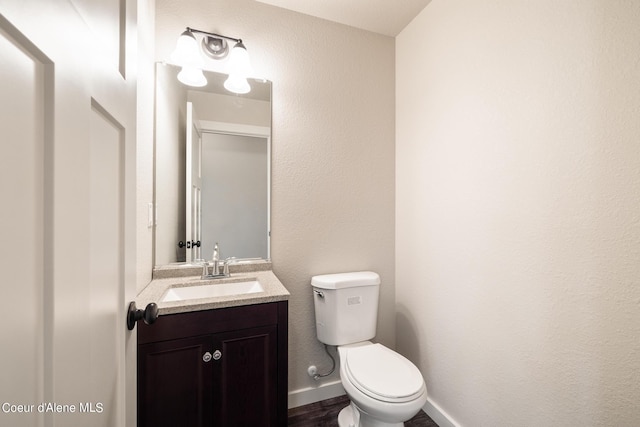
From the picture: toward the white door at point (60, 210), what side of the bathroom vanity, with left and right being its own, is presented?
front

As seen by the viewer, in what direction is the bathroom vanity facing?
toward the camera

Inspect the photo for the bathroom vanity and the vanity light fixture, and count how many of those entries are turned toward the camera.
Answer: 2

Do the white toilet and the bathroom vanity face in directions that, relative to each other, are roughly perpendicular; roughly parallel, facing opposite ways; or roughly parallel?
roughly parallel

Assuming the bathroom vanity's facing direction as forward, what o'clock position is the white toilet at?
The white toilet is roughly at 9 o'clock from the bathroom vanity.

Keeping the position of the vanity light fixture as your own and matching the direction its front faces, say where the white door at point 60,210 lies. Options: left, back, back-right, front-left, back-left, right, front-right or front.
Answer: front

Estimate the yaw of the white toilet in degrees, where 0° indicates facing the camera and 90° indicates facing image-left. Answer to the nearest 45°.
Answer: approximately 315°

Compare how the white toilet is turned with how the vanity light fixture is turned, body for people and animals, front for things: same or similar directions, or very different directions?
same or similar directions

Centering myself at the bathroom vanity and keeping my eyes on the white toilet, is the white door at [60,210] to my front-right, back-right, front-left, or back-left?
back-right

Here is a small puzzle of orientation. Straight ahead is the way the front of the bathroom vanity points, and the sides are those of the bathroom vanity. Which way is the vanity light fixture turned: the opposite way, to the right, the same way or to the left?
the same way
